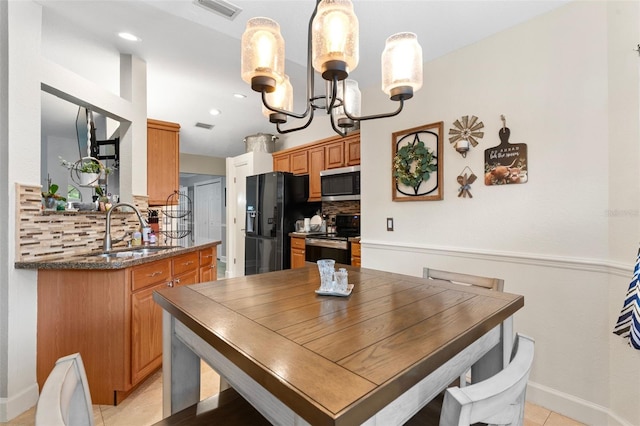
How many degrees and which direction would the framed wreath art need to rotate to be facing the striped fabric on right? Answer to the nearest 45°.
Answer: approximately 90° to its left

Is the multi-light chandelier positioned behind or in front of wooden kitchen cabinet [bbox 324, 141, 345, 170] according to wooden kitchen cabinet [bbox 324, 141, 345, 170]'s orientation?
in front

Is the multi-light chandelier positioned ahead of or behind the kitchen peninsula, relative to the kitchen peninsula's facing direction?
ahead

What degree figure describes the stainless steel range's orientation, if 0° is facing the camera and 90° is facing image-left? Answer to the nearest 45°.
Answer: approximately 45°

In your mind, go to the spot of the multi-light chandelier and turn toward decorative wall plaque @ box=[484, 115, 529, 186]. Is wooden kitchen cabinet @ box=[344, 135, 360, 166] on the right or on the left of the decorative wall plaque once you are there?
left

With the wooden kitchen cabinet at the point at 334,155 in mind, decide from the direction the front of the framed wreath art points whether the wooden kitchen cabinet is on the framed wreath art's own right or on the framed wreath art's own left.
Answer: on the framed wreath art's own right

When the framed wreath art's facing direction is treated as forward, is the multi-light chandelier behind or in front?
in front

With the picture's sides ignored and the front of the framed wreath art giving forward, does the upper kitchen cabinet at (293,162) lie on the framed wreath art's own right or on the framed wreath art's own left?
on the framed wreath art's own right

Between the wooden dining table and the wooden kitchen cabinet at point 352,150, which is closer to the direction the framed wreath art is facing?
the wooden dining table

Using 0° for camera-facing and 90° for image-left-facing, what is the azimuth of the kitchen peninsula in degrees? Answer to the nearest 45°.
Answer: approximately 315°

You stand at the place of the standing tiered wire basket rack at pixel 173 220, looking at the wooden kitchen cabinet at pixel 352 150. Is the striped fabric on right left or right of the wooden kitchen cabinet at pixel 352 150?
right

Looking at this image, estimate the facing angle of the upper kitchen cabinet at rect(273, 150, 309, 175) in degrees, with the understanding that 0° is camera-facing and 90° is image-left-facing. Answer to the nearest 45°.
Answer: approximately 45°

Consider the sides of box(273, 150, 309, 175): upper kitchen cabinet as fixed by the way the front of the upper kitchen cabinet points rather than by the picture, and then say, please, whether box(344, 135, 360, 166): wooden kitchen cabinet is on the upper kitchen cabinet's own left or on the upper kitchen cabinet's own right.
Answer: on the upper kitchen cabinet's own left
